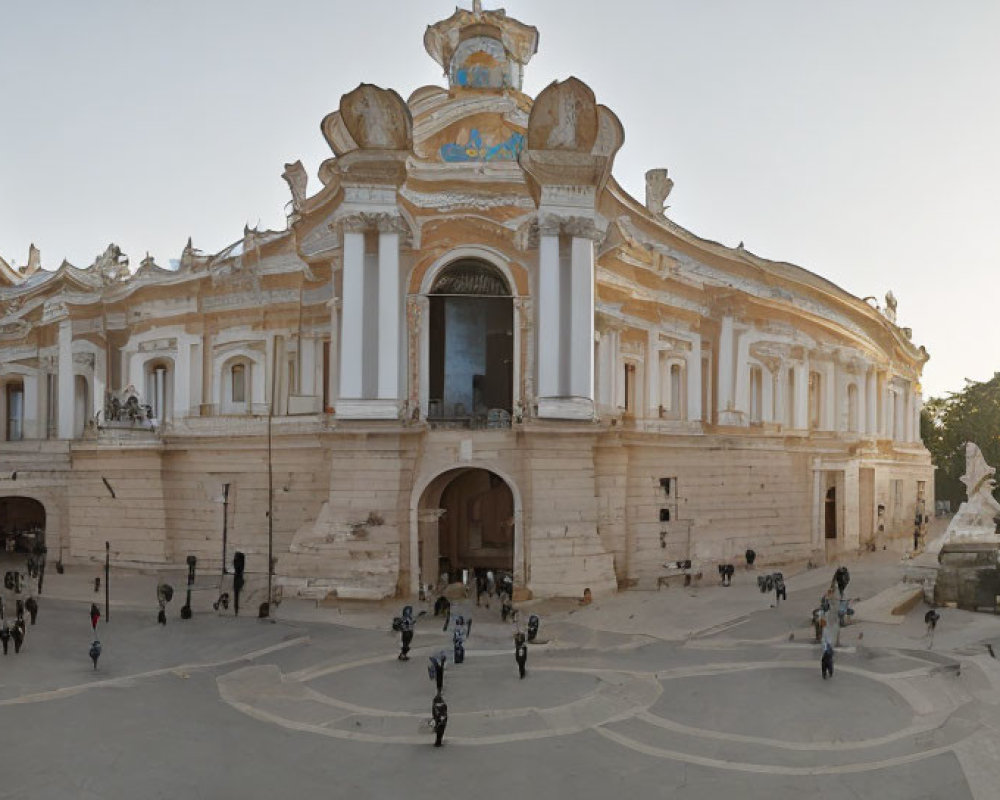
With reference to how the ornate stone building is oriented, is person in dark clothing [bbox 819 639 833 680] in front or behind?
in front

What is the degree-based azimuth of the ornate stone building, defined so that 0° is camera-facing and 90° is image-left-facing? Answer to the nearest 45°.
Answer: approximately 0°

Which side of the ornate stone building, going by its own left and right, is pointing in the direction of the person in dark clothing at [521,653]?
front

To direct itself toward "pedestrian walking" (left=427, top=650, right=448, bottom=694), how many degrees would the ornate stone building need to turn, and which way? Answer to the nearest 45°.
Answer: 0° — it already faces them

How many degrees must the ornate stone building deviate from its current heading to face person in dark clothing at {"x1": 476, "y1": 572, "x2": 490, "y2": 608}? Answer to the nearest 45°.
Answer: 0° — it already faces them

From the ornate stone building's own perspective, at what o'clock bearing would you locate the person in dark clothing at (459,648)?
The person in dark clothing is roughly at 12 o'clock from the ornate stone building.

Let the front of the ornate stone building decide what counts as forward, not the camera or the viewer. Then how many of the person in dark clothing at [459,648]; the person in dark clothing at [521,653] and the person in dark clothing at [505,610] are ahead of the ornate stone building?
3

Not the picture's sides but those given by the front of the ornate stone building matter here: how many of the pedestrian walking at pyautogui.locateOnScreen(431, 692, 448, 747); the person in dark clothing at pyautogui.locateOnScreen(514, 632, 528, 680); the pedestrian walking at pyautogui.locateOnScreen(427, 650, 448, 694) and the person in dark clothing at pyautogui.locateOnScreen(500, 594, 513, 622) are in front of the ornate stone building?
4

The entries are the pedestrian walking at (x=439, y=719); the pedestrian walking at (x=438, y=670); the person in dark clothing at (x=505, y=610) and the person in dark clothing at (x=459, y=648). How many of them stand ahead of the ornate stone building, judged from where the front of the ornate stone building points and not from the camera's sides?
4

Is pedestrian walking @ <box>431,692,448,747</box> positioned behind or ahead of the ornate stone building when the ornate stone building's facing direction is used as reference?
ahead

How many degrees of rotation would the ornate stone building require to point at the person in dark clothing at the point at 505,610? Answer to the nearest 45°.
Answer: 0° — it already faces them
